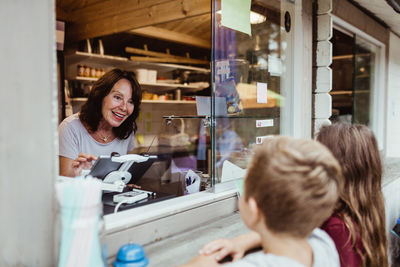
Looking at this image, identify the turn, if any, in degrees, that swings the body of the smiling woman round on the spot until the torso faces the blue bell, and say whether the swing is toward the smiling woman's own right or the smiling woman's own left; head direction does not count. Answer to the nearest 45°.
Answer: approximately 45° to the smiling woman's own right

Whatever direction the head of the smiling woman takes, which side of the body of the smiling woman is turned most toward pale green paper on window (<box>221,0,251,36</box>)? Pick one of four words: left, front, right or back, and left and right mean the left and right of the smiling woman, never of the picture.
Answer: front

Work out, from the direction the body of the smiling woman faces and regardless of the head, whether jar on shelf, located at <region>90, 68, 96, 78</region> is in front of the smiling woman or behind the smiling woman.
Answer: behind

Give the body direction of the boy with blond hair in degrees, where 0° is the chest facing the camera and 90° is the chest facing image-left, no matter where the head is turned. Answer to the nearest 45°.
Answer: approximately 135°

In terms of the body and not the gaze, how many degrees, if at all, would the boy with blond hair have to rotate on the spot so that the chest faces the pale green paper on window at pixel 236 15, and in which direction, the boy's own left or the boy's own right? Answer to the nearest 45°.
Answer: approximately 45° to the boy's own right

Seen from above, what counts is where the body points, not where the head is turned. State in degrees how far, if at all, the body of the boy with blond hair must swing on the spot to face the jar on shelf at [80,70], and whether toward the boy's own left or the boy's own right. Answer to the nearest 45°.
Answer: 0° — they already face it

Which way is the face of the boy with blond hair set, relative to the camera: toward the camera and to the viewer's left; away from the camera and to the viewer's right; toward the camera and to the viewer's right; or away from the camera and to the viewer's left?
away from the camera and to the viewer's left

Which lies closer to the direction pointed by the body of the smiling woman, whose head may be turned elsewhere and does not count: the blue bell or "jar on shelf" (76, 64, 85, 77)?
the blue bell

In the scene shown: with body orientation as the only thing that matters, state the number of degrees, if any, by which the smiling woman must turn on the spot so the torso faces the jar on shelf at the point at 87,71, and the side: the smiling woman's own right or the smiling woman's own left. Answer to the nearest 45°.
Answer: approximately 135° to the smiling woman's own left

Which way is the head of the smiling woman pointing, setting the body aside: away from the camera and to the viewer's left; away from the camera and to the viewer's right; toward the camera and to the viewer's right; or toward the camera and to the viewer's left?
toward the camera and to the viewer's right

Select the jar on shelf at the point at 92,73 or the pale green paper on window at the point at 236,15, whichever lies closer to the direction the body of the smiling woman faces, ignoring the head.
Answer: the pale green paper on window

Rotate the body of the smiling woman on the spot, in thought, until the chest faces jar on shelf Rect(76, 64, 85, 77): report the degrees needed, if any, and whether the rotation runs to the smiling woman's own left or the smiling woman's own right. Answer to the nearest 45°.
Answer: approximately 135° to the smiling woman's own left

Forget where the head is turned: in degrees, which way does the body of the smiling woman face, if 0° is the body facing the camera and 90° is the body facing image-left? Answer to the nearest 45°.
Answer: approximately 315°

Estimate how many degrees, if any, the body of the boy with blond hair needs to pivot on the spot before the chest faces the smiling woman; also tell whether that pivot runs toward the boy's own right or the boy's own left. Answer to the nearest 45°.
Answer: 0° — they already face them
